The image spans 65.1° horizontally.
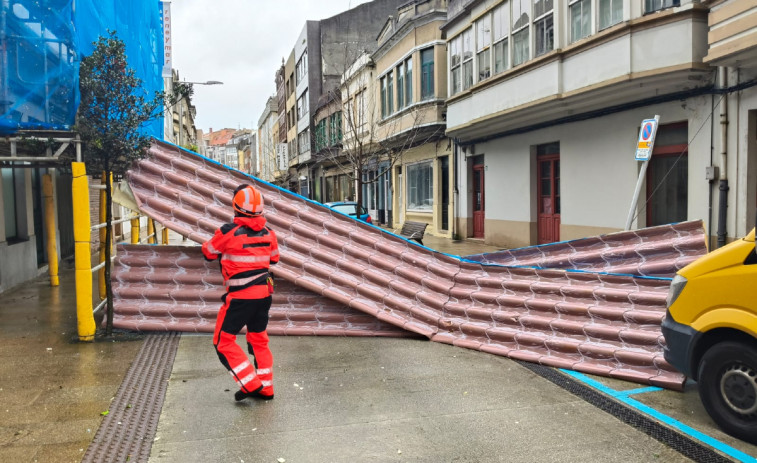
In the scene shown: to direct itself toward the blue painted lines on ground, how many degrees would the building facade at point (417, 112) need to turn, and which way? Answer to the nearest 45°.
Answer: approximately 45° to its left

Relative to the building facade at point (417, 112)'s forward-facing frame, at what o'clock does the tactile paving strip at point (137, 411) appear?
The tactile paving strip is roughly at 11 o'clock from the building facade.

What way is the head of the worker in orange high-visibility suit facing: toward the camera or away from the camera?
away from the camera

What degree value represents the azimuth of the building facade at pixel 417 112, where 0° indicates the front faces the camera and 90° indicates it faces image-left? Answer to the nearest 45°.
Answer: approximately 45°

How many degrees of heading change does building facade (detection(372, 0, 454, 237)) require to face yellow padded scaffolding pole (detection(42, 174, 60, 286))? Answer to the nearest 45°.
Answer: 0° — it already faces it

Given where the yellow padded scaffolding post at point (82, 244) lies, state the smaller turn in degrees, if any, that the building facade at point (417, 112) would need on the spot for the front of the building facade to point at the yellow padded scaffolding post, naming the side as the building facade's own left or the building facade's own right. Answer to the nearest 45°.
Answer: approximately 45° to the building facade's own left

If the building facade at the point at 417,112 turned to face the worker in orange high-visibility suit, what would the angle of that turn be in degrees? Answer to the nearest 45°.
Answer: approximately 45° to its left

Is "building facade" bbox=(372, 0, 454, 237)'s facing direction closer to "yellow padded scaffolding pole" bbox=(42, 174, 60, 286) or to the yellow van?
the yellow padded scaffolding pole
